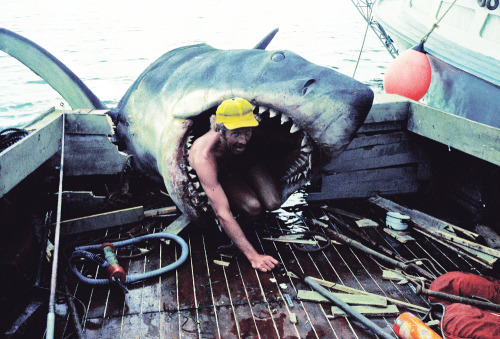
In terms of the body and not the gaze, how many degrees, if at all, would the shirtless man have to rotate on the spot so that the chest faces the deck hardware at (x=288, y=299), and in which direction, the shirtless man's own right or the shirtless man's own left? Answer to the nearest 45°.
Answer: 0° — they already face it

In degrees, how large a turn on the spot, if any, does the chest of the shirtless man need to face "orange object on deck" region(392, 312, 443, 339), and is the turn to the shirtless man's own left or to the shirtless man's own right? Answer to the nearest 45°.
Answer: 0° — they already face it

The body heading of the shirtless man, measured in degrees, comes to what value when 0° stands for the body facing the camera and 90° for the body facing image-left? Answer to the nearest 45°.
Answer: approximately 315°

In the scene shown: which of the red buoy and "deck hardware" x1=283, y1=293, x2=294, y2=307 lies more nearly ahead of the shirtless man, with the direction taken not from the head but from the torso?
the deck hardware

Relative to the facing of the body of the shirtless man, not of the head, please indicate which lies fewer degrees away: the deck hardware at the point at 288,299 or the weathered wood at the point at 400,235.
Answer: the deck hardware

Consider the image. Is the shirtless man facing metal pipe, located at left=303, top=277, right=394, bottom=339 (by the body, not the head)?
yes

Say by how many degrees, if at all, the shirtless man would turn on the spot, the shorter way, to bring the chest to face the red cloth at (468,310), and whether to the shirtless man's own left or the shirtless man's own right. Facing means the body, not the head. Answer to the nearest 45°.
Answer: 0° — they already face it

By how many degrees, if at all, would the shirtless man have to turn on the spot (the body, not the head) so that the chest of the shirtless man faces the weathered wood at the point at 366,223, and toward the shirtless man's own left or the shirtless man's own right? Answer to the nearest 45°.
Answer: approximately 90° to the shirtless man's own left

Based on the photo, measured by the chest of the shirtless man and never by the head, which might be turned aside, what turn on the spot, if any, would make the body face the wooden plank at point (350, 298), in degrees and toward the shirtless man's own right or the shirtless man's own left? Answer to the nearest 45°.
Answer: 0° — they already face it

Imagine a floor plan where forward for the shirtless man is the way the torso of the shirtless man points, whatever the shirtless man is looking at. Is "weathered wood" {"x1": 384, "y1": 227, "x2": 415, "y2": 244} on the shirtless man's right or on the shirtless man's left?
on the shirtless man's left

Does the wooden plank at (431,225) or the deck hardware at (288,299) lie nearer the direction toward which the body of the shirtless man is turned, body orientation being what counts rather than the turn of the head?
the deck hardware

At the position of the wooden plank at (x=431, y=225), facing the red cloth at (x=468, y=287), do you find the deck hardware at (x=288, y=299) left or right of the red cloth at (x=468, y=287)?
right

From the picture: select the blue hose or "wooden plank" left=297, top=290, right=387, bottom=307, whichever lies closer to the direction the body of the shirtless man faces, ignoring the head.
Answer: the wooden plank

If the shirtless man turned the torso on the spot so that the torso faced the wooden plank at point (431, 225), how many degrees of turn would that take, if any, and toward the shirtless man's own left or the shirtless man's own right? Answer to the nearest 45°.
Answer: approximately 45° to the shirtless man's own left
